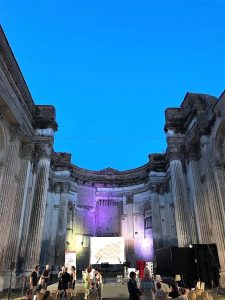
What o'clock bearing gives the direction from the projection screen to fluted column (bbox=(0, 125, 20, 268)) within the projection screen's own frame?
The fluted column is roughly at 1 o'clock from the projection screen.

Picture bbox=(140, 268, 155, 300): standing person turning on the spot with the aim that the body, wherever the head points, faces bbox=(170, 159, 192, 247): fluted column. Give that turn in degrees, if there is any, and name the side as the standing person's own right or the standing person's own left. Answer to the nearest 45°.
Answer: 0° — they already face it

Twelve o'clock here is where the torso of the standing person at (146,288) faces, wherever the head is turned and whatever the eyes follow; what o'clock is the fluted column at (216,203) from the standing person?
The fluted column is roughly at 1 o'clock from the standing person.

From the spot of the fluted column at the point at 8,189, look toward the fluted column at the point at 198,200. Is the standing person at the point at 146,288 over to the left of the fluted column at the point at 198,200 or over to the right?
right

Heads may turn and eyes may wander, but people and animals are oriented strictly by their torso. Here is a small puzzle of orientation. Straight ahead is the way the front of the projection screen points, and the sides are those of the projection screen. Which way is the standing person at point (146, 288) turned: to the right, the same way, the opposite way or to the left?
the opposite way

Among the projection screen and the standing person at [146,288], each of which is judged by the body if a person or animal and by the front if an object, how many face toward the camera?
1

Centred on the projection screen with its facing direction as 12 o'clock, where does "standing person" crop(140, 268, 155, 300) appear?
The standing person is roughly at 12 o'clock from the projection screen.

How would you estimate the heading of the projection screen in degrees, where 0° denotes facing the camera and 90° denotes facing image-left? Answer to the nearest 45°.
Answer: approximately 0°

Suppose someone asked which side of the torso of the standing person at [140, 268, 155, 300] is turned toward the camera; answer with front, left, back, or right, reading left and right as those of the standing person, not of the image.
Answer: back

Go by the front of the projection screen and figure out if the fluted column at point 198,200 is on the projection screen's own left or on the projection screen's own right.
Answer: on the projection screen's own left

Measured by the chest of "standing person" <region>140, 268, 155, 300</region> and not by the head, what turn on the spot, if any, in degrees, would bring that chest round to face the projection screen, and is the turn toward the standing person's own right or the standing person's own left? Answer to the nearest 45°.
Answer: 0° — they already face it
